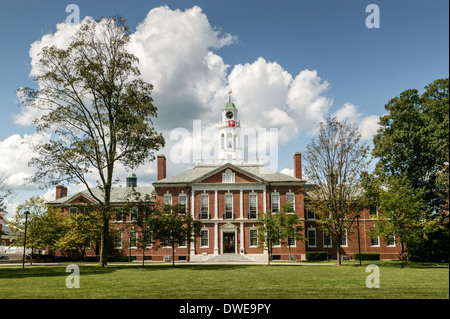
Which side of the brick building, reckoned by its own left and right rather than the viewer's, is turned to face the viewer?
front

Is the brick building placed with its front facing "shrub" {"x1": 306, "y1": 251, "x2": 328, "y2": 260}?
no

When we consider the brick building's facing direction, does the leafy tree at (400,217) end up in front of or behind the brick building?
in front

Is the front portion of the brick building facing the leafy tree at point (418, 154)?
no
